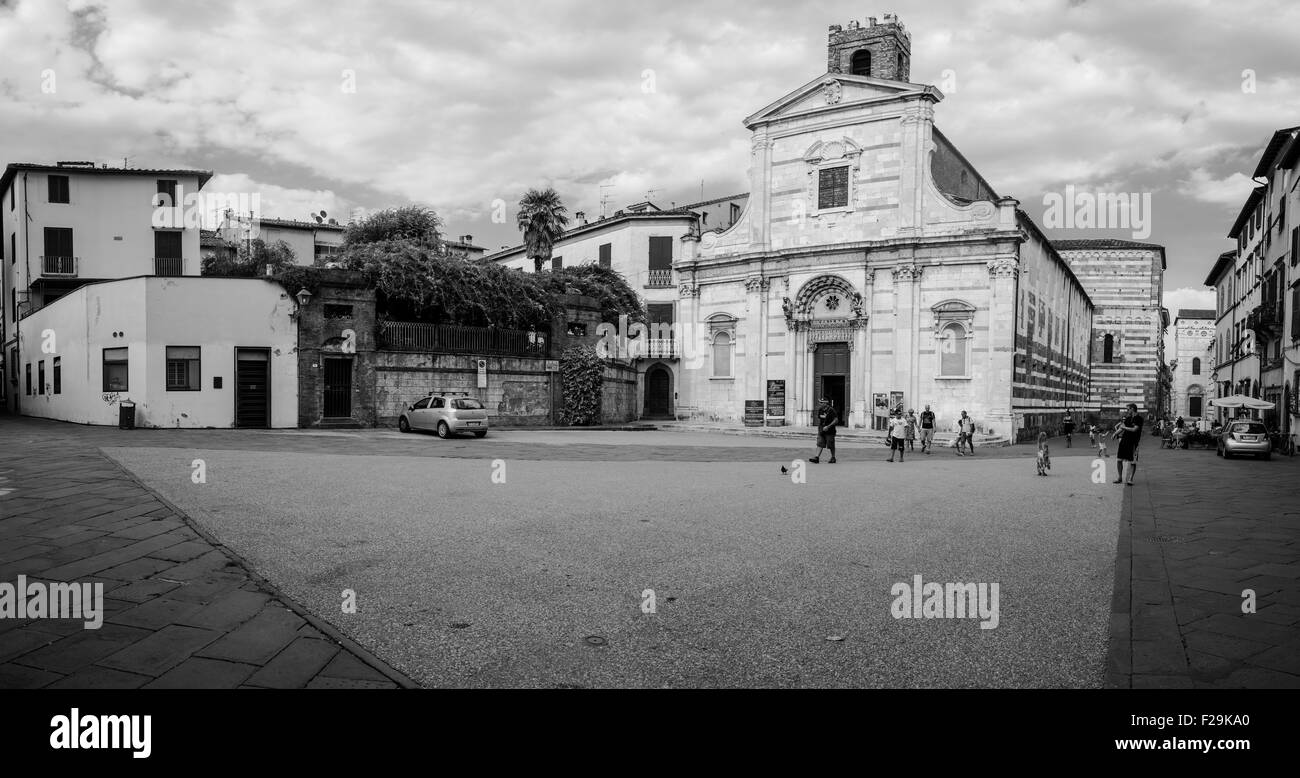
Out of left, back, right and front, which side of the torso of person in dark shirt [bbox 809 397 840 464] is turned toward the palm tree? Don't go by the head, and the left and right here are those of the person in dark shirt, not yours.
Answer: right

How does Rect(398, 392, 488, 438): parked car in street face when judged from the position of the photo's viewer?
facing away from the viewer and to the left of the viewer

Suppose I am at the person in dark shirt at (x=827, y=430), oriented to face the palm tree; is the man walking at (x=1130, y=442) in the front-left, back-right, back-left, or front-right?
back-right

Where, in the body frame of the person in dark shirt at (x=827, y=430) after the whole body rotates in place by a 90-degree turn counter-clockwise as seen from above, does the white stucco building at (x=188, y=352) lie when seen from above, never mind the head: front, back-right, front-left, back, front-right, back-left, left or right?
back-right

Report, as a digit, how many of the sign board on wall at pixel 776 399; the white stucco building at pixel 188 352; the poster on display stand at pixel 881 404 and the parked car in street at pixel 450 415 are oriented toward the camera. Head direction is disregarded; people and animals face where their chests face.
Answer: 3

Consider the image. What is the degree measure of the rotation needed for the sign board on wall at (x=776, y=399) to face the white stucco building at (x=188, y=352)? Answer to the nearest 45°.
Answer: approximately 45° to its right

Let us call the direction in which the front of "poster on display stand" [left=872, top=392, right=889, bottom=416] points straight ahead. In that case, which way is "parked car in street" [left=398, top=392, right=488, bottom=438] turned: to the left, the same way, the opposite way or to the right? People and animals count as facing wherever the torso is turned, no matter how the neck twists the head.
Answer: to the right

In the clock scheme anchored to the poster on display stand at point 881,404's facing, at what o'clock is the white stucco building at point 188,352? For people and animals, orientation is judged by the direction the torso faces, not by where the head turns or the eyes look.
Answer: The white stucco building is roughly at 2 o'clock from the poster on display stand.

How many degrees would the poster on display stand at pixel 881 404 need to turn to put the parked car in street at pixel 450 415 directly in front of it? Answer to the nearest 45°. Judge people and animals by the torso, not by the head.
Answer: approximately 45° to its right

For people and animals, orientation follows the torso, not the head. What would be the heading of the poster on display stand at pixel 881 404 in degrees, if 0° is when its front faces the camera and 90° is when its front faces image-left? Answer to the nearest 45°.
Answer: approximately 0°

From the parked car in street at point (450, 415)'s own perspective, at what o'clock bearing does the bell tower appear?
The bell tower is roughly at 4 o'clock from the parked car in street.

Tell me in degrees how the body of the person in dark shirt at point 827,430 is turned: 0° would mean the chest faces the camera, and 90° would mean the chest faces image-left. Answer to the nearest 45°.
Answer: approximately 45°

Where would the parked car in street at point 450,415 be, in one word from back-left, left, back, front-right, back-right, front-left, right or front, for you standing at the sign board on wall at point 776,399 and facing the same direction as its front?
front-right
